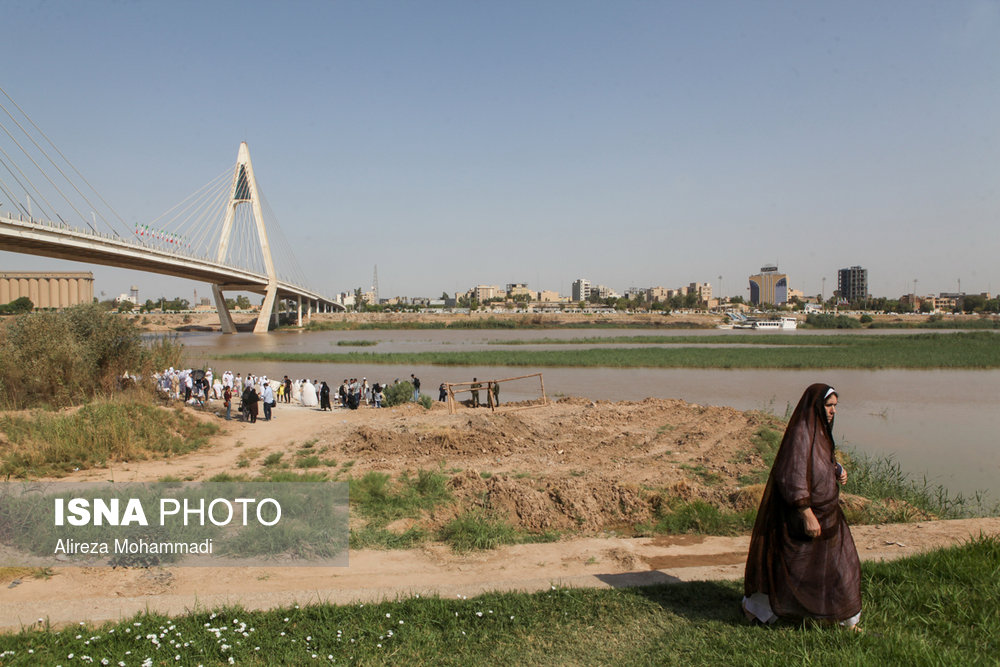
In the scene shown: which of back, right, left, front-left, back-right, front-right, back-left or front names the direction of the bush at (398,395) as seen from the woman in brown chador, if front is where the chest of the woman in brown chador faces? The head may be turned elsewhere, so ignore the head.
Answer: back-left

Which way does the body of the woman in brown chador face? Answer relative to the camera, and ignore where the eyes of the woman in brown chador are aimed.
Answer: to the viewer's right

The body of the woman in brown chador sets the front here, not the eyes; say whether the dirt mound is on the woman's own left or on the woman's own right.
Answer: on the woman's own left

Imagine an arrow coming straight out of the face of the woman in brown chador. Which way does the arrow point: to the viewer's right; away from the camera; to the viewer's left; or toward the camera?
to the viewer's right

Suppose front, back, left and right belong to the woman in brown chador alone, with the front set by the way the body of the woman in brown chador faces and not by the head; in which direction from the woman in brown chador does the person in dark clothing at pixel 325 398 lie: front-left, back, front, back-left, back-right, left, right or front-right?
back-left

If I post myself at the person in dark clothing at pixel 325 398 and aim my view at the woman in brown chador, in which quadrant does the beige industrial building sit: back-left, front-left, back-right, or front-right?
back-right

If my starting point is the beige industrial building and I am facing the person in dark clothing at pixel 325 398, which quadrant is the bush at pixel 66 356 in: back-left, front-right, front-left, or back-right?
front-right

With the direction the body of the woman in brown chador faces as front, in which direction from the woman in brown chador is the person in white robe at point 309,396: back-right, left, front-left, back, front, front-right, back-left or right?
back-left

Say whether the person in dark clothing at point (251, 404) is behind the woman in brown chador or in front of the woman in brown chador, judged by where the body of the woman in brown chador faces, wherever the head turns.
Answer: behind
